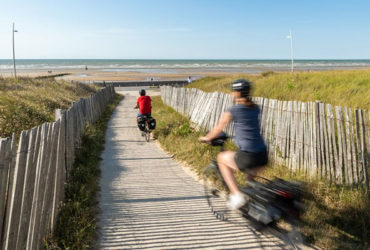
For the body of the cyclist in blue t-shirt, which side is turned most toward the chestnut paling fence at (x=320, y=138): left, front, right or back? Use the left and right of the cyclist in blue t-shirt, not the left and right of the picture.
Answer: right

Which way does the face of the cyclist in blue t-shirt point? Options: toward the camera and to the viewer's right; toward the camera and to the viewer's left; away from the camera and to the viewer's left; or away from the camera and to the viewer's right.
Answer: away from the camera and to the viewer's left

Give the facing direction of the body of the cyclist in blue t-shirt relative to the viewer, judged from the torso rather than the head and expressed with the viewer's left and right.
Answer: facing away from the viewer and to the left of the viewer

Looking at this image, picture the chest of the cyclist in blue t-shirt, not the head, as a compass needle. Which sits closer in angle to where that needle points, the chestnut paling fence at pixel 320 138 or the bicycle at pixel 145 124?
the bicycle

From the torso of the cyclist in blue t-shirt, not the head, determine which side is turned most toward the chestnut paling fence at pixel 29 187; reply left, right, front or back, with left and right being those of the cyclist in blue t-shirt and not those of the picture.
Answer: left
